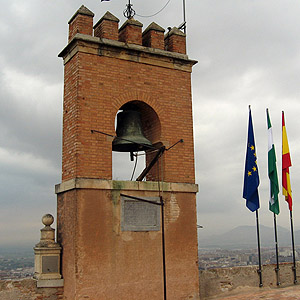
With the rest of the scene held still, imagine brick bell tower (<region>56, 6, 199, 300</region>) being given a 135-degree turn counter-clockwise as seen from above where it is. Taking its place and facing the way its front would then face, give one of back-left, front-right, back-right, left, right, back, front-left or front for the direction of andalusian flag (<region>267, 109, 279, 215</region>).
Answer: front

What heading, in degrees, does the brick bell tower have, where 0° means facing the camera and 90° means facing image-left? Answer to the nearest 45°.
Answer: approximately 0°

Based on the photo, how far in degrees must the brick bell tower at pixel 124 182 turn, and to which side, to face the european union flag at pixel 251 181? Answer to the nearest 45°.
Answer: approximately 135° to its left

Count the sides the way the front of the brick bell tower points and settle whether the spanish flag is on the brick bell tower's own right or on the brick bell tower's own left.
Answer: on the brick bell tower's own left
